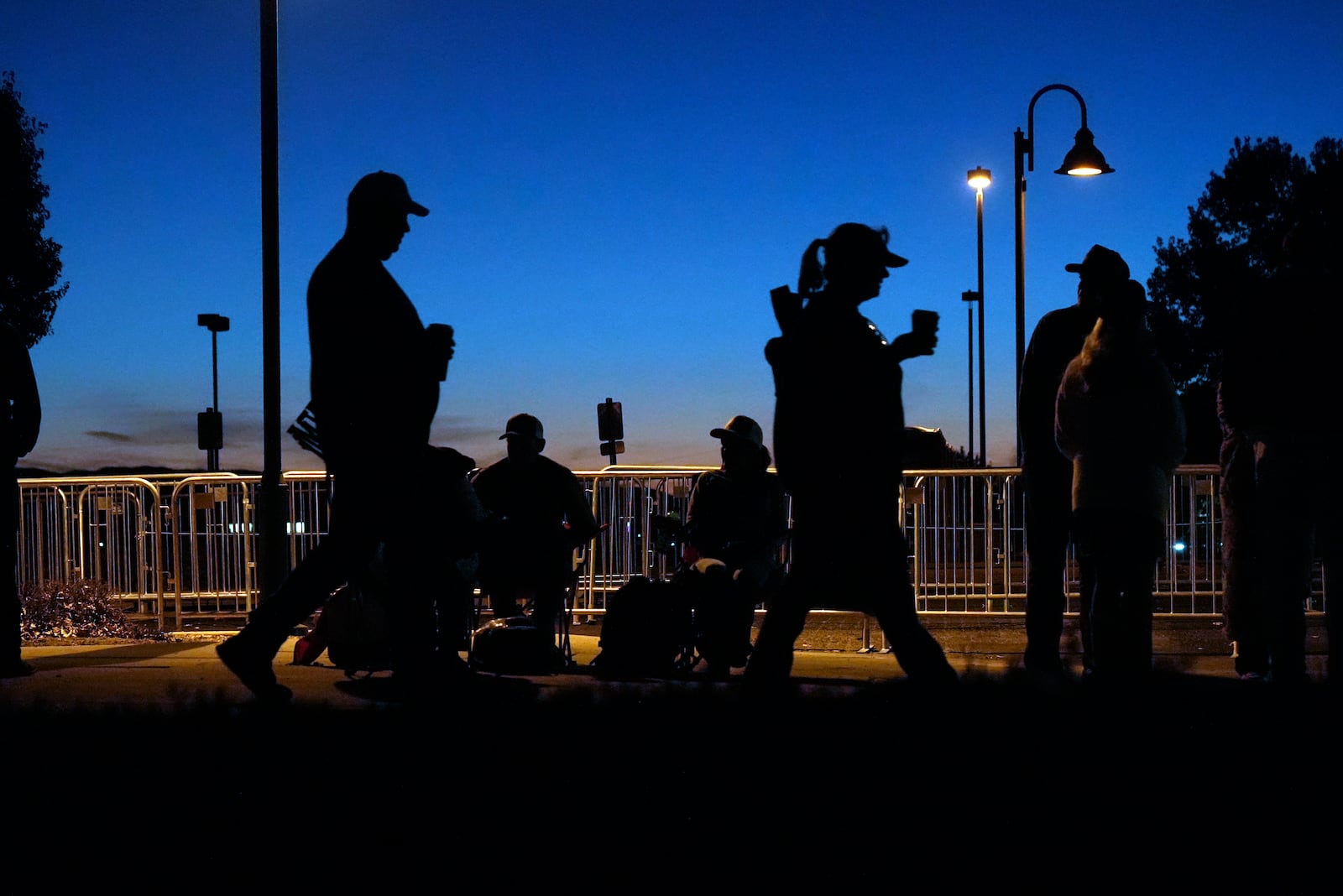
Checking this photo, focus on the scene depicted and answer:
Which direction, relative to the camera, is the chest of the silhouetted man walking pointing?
to the viewer's right

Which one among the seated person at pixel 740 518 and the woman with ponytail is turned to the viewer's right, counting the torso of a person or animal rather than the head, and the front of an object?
the woman with ponytail

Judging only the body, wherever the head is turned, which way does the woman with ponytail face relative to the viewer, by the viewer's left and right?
facing to the right of the viewer

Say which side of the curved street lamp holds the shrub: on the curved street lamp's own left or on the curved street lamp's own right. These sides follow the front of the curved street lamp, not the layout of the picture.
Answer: on the curved street lamp's own right

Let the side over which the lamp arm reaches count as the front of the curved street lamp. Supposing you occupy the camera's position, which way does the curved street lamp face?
facing to the right of the viewer

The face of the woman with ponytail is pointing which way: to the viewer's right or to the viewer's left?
to the viewer's right

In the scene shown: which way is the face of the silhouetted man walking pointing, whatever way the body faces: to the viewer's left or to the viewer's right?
to the viewer's right
